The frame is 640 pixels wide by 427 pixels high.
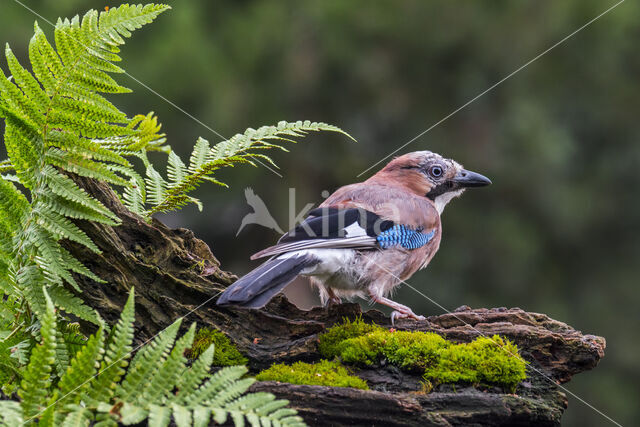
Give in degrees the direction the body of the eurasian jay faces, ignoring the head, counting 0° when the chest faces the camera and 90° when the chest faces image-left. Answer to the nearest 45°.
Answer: approximately 270°
